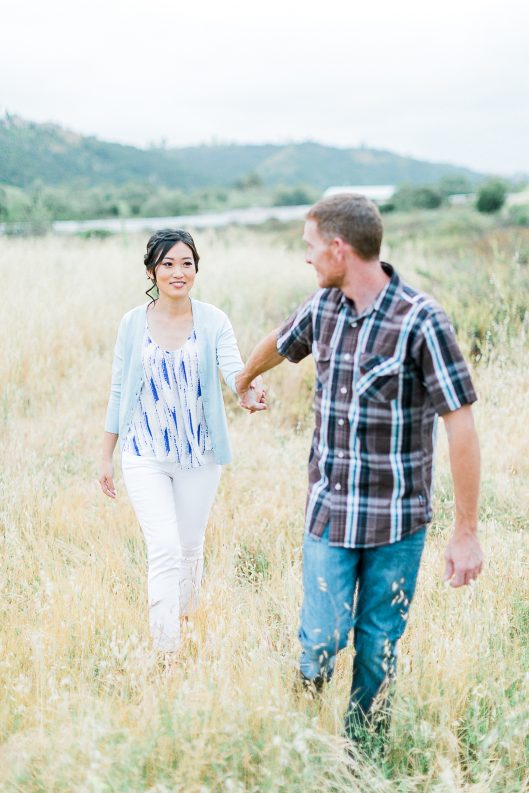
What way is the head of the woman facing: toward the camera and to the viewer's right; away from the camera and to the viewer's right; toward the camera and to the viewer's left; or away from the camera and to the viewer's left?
toward the camera and to the viewer's right

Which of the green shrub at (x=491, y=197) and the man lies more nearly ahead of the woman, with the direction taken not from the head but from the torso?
the man

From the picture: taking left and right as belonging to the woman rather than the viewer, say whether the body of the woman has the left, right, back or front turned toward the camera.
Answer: front

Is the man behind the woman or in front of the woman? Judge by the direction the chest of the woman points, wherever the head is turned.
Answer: in front

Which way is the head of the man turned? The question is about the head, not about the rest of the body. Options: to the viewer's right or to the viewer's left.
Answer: to the viewer's left

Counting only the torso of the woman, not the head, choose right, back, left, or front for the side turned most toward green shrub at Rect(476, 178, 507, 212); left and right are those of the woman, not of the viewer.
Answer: back
